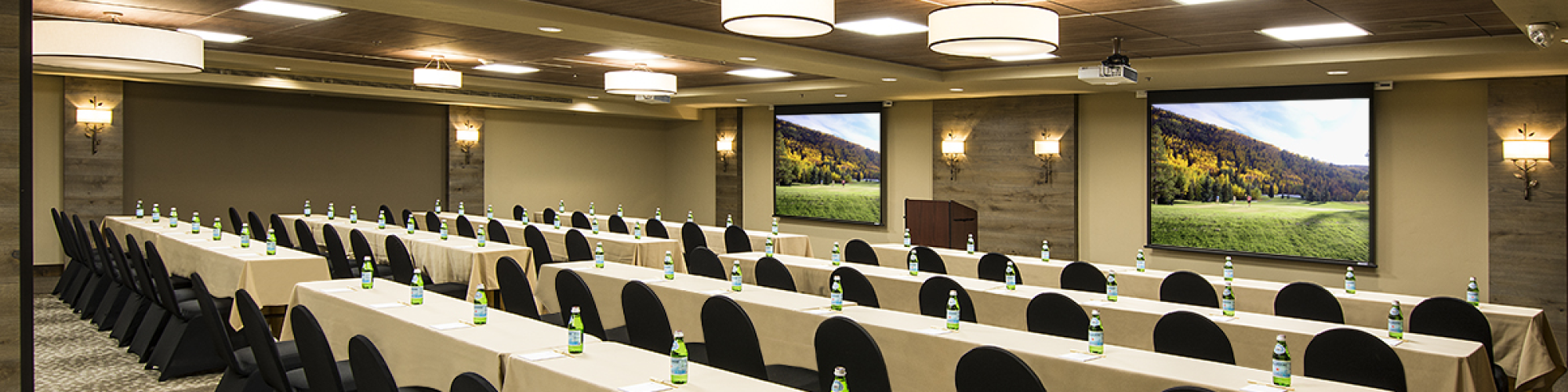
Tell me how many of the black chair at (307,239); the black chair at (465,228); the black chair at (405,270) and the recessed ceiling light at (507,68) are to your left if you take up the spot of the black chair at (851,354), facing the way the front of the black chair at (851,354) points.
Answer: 4

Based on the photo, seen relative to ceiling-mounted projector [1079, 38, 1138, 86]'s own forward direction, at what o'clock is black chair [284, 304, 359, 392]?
The black chair is roughly at 7 o'clock from the ceiling-mounted projector.

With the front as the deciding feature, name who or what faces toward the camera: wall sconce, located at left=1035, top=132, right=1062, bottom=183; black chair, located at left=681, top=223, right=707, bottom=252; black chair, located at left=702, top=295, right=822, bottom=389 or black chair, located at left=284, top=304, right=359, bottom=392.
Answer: the wall sconce

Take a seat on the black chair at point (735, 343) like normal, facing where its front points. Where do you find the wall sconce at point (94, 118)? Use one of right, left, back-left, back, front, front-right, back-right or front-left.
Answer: left

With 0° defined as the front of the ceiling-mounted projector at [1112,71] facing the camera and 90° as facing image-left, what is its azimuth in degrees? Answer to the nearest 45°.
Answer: approximately 180°

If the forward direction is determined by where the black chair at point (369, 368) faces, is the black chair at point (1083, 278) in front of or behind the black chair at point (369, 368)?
in front

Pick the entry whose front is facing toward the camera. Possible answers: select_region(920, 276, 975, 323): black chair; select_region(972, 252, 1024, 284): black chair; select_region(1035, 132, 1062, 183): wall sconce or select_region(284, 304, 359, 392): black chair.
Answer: the wall sconce

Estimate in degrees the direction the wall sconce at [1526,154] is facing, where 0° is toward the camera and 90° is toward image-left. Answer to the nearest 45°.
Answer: approximately 0°

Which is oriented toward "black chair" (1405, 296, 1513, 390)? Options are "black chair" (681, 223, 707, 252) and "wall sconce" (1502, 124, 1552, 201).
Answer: the wall sconce

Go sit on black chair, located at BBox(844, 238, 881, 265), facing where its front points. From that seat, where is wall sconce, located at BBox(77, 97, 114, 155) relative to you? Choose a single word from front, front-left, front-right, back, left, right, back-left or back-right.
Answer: back-left

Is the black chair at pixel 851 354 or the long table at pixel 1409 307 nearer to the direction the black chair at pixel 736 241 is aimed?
the long table

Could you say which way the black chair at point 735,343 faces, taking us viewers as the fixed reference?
facing away from the viewer and to the right of the viewer

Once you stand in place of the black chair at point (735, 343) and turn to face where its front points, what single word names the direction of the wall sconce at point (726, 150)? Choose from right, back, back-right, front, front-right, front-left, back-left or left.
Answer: front-left

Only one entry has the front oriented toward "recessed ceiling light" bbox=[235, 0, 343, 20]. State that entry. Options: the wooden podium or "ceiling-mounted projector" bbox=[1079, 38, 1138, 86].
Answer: the wooden podium
